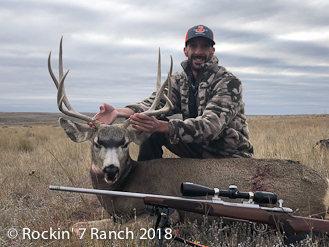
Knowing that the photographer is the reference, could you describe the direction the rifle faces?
facing to the left of the viewer

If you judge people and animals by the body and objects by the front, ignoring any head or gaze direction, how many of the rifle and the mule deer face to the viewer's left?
2

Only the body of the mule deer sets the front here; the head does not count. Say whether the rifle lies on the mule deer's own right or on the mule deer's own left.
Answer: on the mule deer's own left

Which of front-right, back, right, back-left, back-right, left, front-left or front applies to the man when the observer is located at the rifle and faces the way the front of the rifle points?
right

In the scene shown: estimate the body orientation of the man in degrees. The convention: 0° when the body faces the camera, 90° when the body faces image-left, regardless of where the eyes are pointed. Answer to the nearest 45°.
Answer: approximately 45°

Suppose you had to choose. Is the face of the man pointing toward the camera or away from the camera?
toward the camera

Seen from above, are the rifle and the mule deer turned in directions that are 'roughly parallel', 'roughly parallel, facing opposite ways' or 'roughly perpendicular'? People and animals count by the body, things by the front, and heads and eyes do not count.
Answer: roughly parallel

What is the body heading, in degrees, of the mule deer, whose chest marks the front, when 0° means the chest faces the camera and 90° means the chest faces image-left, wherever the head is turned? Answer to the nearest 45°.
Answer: approximately 90°
